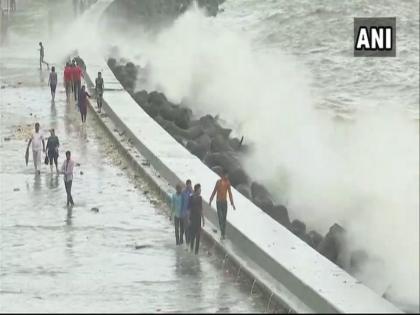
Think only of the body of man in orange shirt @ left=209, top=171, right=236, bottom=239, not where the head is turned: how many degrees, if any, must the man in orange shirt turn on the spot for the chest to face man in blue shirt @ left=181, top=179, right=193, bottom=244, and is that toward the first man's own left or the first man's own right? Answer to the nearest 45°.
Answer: approximately 90° to the first man's own right

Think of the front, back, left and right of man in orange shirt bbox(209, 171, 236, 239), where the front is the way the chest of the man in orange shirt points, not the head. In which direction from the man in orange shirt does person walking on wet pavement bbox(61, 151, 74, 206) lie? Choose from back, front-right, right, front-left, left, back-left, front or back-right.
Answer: back-right

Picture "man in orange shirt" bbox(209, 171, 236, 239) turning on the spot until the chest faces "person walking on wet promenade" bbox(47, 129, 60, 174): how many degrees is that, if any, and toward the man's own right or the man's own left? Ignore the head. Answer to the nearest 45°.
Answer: approximately 135° to the man's own right

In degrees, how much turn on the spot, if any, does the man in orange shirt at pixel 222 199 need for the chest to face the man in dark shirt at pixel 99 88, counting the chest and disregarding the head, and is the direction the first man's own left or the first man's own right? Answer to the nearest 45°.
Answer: approximately 180°
